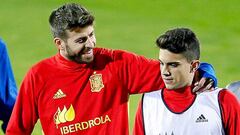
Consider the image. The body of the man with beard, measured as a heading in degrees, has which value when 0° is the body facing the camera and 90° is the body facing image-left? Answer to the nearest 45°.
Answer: approximately 0°

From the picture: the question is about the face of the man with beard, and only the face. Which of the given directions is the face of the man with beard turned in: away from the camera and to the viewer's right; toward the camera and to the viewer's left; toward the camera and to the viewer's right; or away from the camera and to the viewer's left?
toward the camera and to the viewer's right

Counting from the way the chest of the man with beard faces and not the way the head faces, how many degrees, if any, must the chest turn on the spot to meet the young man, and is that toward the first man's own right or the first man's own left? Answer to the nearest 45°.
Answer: approximately 45° to the first man's own left
